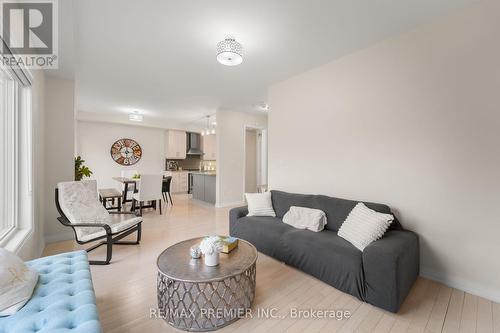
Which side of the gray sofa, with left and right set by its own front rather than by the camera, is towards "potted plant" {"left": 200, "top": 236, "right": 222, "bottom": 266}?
front

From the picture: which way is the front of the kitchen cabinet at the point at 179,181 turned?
toward the camera

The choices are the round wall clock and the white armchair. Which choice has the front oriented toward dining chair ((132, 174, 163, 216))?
the round wall clock

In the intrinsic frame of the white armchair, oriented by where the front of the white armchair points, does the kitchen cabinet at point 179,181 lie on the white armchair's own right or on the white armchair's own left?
on the white armchair's own left

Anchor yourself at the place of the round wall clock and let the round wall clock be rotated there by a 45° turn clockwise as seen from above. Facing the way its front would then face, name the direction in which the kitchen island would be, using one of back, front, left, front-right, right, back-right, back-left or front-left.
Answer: left

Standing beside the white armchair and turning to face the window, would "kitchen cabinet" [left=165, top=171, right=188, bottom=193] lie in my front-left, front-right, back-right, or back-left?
back-right

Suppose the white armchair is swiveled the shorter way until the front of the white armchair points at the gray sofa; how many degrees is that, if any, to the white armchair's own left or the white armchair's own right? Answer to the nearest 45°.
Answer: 0° — it already faces it

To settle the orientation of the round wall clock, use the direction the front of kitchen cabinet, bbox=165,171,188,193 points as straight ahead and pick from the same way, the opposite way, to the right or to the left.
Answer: the same way

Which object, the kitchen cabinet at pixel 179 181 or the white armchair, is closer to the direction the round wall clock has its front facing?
the white armchair

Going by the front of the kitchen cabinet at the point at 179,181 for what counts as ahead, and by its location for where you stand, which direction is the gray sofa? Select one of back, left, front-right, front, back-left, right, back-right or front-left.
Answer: front

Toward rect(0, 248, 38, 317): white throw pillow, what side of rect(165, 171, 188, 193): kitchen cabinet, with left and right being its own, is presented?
front

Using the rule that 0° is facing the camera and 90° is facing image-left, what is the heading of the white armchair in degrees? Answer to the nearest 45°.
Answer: approximately 315°

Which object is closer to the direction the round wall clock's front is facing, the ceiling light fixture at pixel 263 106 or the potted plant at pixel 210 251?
the potted plant

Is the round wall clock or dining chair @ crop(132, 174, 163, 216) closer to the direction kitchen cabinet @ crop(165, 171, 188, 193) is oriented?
the dining chair

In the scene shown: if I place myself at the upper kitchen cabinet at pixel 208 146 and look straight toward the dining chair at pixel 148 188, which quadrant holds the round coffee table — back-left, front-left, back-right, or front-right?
front-left

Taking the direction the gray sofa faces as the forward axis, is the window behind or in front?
in front

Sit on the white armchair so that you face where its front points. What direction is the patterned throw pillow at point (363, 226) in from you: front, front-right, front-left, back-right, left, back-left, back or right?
front

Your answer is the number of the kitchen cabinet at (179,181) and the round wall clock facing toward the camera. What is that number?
2

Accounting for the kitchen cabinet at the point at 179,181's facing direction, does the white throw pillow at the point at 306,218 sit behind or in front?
in front
